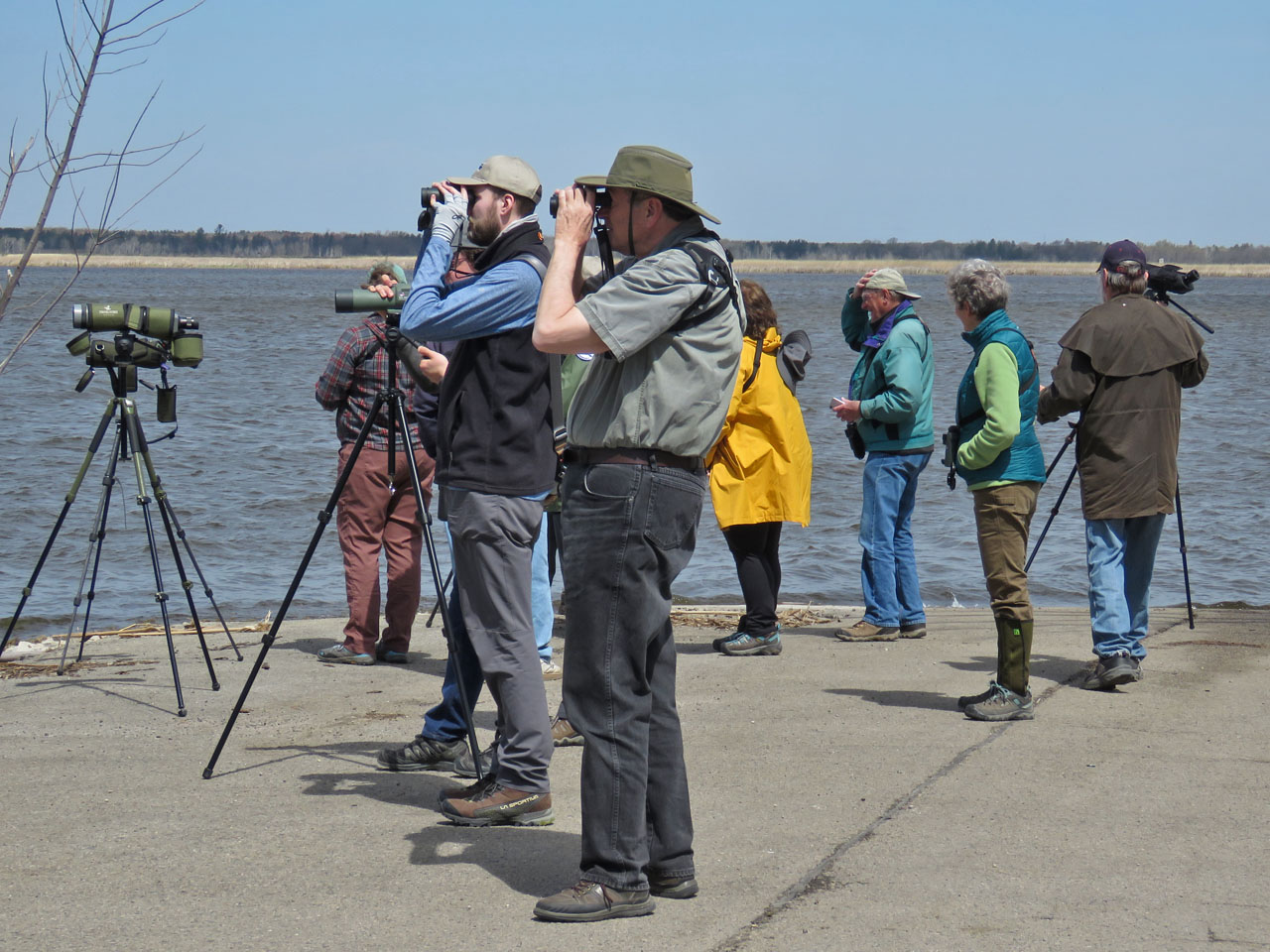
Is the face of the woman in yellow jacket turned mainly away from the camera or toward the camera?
away from the camera

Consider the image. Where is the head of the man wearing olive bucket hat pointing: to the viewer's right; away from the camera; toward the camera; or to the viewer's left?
to the viewer's left

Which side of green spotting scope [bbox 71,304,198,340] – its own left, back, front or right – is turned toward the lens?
left

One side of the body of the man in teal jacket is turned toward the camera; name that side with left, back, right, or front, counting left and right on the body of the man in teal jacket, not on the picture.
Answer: left

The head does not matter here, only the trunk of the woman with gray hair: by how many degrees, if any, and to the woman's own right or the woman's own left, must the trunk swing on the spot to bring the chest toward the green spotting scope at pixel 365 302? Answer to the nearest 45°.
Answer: approximately 45° to the woman's own left

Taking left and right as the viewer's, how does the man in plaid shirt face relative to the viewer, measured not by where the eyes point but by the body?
facing away from the viewer and to the left of the viewer

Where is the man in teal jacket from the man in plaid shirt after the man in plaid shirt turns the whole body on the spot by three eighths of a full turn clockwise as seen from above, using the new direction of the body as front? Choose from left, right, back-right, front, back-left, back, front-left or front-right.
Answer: front

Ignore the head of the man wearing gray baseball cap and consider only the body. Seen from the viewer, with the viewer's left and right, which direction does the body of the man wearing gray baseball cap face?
facing to the left of the viewer

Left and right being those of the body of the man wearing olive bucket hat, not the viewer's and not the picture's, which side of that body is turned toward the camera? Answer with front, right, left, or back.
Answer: left

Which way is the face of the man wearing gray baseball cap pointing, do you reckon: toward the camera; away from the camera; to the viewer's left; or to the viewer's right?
to the viewer's left
